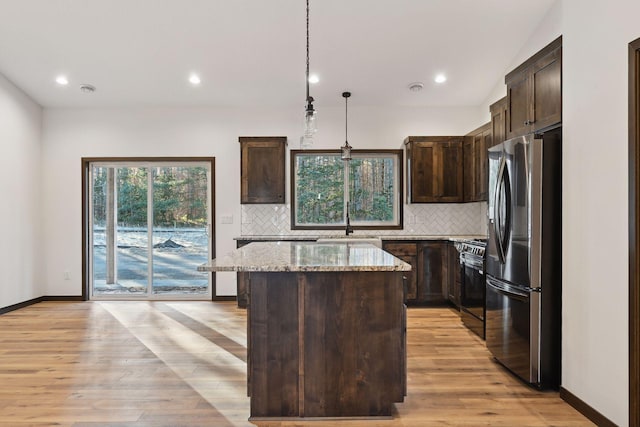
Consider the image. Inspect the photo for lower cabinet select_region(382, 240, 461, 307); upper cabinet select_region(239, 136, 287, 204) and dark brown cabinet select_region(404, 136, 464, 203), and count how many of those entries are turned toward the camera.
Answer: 3

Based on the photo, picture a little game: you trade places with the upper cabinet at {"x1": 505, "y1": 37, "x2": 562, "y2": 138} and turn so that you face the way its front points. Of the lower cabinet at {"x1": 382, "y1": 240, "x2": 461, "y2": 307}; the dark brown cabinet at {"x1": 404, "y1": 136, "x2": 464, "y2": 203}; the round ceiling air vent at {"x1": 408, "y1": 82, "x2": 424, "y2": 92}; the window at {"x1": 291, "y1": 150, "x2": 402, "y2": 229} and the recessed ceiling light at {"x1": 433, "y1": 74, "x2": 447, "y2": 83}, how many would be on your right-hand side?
5

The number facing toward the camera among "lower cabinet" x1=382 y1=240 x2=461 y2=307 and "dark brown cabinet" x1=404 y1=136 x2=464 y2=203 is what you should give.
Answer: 2

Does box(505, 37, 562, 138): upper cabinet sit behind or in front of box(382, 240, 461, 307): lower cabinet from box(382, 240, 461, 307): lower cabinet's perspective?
in front

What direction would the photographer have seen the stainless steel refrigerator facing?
facing the viewer and to the left of the viewer

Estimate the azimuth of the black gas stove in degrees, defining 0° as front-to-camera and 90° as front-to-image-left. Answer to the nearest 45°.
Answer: approximately 45°

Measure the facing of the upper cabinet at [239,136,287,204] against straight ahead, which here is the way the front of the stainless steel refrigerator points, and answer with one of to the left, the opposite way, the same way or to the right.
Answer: to the left

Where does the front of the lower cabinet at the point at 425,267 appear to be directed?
toward the camera

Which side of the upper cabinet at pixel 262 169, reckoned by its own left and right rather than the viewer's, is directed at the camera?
front
